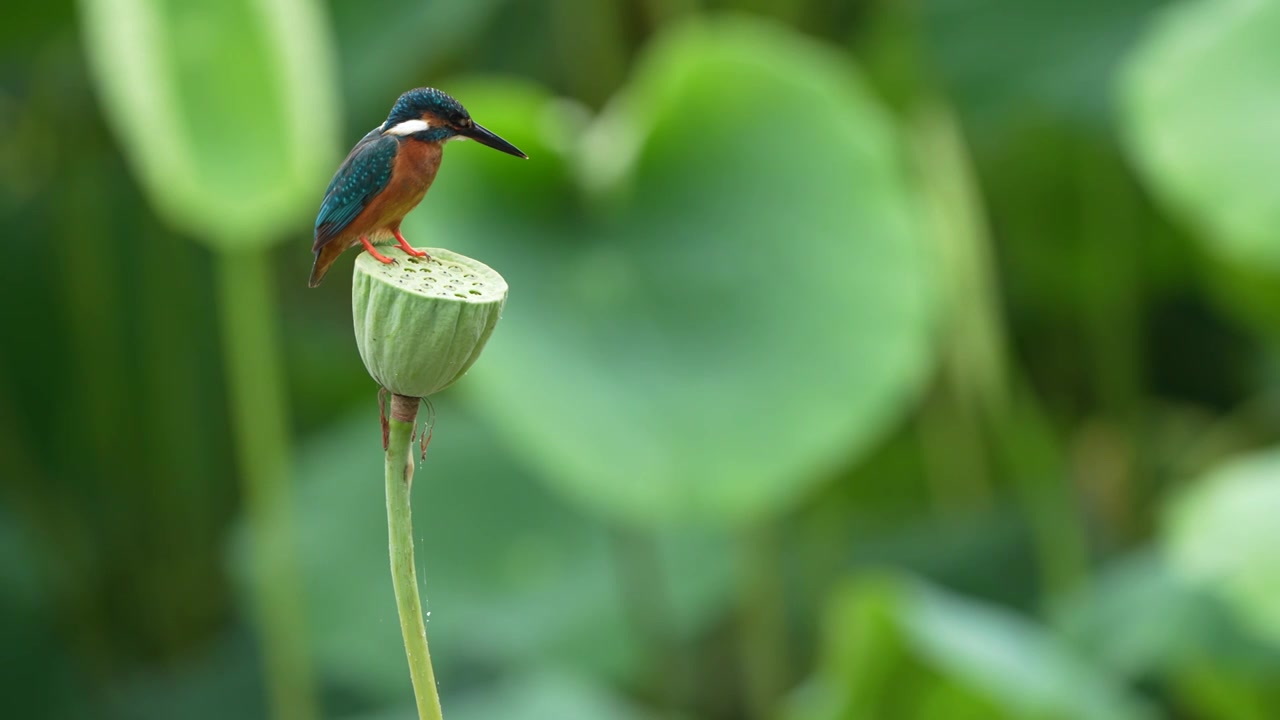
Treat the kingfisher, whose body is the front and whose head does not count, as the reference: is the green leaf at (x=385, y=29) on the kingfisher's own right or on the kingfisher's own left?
on the kingfisher's own left

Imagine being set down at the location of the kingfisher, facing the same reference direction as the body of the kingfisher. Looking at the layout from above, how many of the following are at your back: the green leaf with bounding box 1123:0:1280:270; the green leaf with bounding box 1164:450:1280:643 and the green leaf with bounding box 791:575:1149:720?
0

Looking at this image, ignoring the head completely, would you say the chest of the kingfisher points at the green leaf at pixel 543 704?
no

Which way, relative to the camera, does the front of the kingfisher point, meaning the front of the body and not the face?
to the viewer's right

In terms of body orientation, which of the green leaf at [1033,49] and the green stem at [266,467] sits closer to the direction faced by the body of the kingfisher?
the green leaf

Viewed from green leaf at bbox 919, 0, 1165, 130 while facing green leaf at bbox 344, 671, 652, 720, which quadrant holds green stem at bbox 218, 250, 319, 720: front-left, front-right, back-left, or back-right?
front-right

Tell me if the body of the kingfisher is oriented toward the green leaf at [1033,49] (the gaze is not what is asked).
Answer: no

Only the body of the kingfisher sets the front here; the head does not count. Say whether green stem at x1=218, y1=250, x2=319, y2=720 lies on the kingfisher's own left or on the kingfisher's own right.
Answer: on the kingfisher's own left
